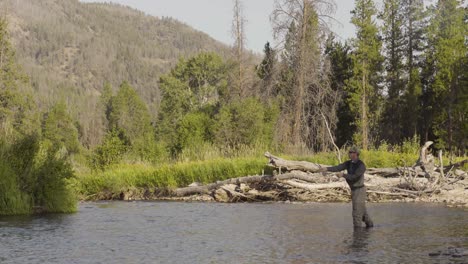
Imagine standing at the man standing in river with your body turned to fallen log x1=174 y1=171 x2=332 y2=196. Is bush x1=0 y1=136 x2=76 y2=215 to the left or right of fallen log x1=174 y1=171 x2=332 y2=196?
left

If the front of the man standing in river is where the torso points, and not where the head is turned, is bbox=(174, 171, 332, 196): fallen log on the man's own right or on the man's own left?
on the man's own right

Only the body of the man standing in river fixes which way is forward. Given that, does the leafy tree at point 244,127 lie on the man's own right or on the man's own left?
on the man's own right

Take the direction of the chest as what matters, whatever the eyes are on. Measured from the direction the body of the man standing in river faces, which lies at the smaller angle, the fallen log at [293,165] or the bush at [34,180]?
the bush

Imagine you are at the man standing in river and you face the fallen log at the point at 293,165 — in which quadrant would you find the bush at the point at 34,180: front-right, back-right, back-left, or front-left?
front-left

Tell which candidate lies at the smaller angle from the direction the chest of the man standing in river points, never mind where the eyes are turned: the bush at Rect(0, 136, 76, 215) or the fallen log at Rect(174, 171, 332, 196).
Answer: the bush

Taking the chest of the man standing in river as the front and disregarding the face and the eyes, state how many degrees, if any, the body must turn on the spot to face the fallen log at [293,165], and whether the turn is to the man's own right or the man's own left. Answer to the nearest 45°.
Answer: approximately 135° to the man's own right

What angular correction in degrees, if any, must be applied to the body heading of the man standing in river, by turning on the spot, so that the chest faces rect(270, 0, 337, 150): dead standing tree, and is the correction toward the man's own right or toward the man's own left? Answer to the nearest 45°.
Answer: approximately 135° to the man's own right

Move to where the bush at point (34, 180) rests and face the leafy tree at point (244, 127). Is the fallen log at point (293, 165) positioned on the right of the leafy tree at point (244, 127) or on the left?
right

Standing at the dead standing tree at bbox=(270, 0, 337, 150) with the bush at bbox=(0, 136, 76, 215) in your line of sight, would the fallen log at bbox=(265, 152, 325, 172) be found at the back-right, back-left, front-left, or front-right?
front-left

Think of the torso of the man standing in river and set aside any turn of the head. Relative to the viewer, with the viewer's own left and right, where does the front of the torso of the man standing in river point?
facing the viewer and to the left of the viewer
